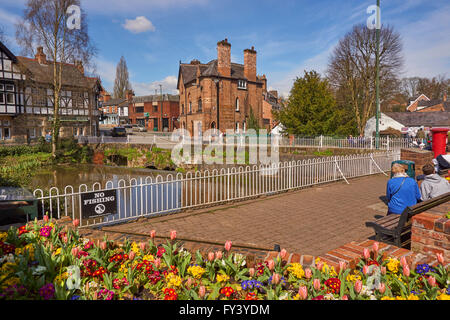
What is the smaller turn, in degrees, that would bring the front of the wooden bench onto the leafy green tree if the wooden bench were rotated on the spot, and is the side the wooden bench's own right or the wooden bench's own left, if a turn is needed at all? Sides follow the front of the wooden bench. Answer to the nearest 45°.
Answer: approximately 45° to the wooden bench's own right

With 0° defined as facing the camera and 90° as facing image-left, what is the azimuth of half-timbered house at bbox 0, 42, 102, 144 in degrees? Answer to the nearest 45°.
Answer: approximately 315°

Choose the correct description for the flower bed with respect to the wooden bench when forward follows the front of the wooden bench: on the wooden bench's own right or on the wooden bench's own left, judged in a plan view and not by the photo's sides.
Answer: on the wooden bench's own left

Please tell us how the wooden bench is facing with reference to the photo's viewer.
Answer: facing away from the viewer and to the left of the viewer

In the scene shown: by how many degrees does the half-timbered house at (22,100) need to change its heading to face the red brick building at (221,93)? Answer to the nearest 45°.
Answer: approximately 45° to its left

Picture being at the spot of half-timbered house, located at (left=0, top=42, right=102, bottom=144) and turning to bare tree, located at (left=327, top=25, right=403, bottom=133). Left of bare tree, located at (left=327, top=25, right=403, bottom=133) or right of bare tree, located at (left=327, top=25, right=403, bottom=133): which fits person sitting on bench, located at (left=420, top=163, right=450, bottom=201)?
right
